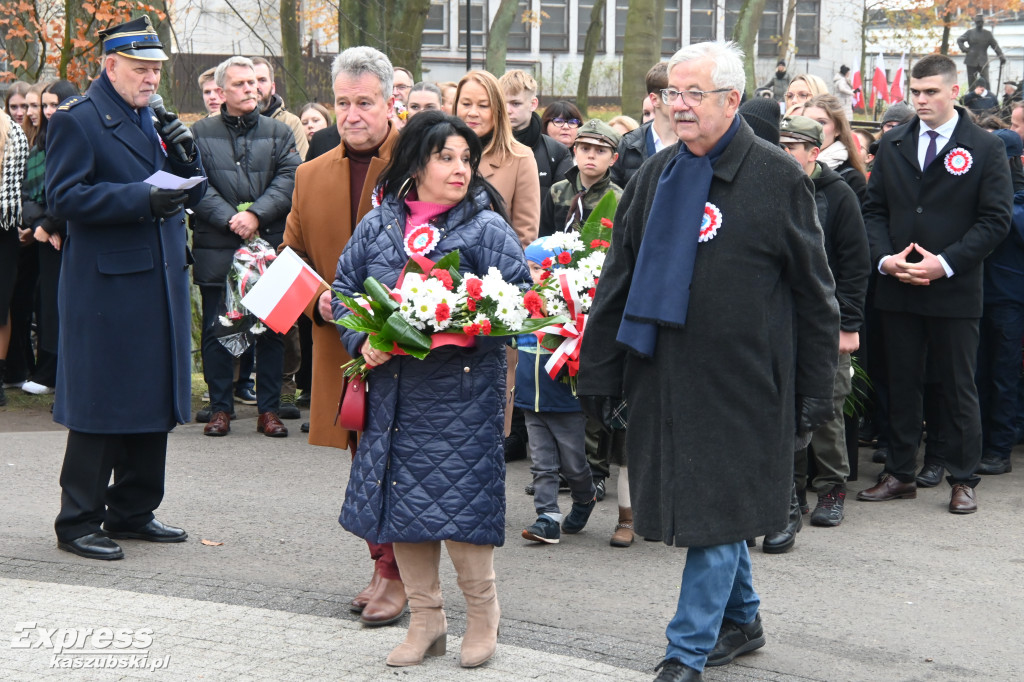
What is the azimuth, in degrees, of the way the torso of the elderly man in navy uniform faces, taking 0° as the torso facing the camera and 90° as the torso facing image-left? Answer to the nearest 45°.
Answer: approximately 315°

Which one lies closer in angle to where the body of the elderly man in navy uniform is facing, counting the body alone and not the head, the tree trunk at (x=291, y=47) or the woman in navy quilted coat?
the woman in navy quilted coat

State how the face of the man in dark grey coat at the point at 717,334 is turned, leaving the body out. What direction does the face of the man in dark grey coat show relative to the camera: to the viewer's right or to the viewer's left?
to the viewer's left

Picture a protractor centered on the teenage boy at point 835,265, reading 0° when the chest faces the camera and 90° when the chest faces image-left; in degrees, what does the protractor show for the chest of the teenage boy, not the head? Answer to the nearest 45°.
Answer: approximately 45°

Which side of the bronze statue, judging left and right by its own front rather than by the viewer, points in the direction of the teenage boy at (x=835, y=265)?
front

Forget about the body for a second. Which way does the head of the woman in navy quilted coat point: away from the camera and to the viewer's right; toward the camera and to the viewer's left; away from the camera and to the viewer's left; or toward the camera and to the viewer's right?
toward the camera and to the viewer's right

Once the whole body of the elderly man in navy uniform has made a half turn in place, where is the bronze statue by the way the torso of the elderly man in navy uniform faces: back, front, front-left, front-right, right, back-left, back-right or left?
right

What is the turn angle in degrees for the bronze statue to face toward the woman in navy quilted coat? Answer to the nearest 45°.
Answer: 0° — it already faces them

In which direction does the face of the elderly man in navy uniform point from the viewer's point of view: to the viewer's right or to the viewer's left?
to the viewer's right

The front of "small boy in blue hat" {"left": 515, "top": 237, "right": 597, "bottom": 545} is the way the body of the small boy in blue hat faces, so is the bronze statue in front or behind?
behind

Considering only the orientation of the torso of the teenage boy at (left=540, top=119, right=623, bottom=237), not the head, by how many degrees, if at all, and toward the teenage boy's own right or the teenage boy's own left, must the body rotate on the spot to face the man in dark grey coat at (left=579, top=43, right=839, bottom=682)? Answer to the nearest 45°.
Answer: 0° — they already face them

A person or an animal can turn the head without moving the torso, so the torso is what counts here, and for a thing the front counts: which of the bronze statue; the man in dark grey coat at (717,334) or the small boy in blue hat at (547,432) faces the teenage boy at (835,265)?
the bronze statue

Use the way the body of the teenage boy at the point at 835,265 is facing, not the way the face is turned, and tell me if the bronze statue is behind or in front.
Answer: behind

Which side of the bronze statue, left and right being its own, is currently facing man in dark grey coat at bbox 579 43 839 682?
front
